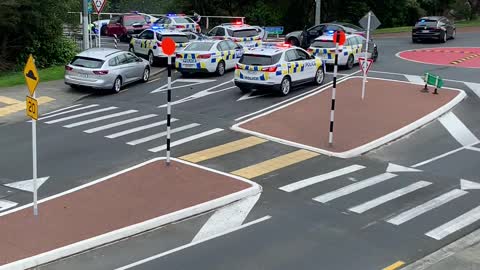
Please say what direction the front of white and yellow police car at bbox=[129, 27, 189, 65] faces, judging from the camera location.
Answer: facing away from the viewer and to the left of the viewer

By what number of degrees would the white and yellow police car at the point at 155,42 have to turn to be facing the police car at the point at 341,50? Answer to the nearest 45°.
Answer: approximately 135° to its right

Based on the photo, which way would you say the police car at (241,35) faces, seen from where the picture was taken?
facing away from the viewer and to the left of the viewer

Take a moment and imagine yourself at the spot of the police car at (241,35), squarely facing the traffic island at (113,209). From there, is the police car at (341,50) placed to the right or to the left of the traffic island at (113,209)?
left

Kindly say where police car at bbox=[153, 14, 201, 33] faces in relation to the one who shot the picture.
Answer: facing away from the viewer and to the left of the viewer

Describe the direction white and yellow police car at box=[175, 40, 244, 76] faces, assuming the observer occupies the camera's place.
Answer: facing away from the viewer and to the right of the viewer

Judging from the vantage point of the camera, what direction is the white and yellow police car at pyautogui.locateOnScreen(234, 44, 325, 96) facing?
facing away from the viewer and to the right of the viewer
